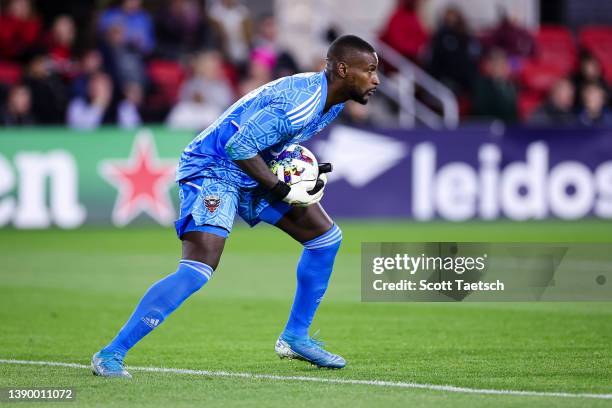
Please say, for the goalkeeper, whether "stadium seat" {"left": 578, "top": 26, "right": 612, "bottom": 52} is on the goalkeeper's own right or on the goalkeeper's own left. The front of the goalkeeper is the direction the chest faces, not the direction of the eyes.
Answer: on the goalkeeper's own left

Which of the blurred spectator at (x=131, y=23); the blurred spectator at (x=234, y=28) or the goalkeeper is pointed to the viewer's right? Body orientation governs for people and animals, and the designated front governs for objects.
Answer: the goalkeeper

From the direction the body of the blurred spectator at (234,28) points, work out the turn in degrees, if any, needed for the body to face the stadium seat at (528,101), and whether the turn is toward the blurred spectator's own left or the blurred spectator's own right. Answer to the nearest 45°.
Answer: approximately 90° to the blurred spectator's own left

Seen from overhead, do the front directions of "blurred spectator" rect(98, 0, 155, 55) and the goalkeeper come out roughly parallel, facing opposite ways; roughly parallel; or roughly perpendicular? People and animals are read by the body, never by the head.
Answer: roughly perpendicular

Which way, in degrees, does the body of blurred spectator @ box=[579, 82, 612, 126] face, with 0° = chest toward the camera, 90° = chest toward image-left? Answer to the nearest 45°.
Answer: approximately 0°

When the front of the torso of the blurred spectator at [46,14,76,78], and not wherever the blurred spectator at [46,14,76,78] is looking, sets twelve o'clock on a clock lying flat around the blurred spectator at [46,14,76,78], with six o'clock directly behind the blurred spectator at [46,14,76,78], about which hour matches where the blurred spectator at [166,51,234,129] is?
the blurred spectator at [166,51,234,129] is roughly at 10 o'clock from the blurred spectator at [46,14,76,78].

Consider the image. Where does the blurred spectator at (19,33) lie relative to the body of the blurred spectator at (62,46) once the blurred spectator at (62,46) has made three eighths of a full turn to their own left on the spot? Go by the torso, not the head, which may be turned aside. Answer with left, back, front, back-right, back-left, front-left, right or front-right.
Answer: left

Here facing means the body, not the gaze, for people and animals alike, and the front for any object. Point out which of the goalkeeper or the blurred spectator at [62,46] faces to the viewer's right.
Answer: the goalkeeper

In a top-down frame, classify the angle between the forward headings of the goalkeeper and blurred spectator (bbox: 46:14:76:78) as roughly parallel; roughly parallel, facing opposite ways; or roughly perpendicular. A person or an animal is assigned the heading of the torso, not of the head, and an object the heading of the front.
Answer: roughly perpendicular

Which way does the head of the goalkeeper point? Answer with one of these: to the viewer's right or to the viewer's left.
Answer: to the viewer's right

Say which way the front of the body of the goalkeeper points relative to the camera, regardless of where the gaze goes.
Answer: to the viewer's right
